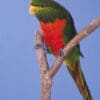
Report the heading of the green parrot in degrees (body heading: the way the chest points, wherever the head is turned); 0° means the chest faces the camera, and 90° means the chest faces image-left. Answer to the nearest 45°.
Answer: approximately 45°
